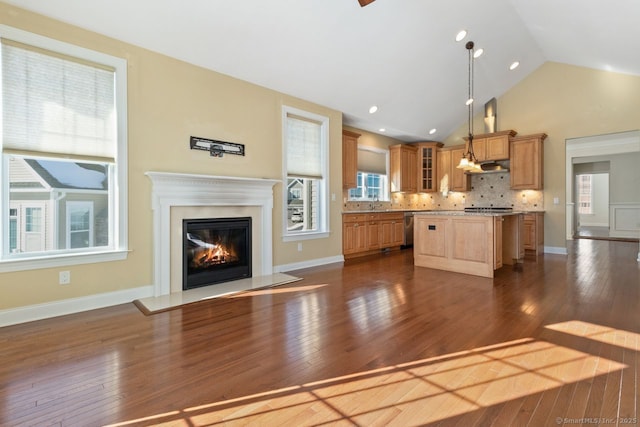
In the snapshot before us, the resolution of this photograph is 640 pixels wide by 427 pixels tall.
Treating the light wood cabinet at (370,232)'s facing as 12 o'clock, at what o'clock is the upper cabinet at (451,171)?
The upper cabinet is roughly at 9 o'clock from the light wood cabinet.

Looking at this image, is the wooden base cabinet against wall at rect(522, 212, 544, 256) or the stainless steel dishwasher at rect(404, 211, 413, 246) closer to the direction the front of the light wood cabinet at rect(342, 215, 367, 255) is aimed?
the wooden base cabinet against wall

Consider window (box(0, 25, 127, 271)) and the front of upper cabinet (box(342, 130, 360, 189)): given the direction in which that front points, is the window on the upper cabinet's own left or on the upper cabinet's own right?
on the upper cabinet's own right

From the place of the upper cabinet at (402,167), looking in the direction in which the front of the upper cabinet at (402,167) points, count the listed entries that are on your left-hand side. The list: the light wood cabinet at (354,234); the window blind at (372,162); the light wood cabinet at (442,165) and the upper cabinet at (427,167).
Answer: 2

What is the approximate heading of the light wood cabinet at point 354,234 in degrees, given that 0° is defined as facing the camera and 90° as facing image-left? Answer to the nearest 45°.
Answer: approximately 315°

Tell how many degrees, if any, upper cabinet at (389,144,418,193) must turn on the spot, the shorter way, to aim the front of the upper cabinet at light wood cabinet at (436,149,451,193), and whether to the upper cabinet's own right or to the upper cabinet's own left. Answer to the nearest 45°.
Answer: approximately 90° to the upper cabinet's own left

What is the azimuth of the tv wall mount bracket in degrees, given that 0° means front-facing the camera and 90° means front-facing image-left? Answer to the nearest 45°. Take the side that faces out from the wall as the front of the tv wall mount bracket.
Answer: approximately 315°
